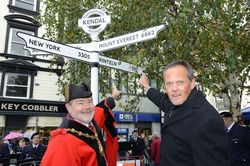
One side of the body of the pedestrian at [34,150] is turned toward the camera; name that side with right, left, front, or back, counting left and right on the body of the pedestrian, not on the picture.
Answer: front

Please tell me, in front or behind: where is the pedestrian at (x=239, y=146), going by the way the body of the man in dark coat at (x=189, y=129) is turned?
behind

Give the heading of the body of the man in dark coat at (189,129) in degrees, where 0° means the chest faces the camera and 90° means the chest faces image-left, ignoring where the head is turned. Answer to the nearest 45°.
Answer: approximately 45°

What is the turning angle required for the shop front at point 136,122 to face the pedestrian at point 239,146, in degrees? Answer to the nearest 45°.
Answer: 0° — it already faces them

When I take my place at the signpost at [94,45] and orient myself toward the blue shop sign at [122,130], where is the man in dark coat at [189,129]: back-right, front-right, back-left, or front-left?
back-right

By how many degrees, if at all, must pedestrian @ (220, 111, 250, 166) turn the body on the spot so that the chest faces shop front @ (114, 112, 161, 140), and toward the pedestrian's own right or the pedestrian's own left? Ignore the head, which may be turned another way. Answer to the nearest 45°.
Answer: approximately 90° to the pedestrian's own right

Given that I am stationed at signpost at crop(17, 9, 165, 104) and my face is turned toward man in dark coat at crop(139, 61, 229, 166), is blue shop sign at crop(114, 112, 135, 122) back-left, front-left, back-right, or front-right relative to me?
back-left

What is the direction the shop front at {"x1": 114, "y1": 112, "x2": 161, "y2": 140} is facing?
toward the camera

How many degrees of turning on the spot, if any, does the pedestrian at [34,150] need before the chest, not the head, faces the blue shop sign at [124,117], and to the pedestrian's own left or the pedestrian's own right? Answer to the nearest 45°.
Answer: approximately 135° to the pedestrian's own left

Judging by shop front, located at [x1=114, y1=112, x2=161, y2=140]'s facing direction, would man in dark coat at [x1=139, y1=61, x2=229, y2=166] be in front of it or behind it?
in front

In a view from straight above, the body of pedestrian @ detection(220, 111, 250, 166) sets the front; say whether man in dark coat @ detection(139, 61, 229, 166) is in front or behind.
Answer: in front

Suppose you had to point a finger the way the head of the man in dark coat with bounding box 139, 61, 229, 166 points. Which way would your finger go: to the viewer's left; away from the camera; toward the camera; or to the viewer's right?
toward the camera

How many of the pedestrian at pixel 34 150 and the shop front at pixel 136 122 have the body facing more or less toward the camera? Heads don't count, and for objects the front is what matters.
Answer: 2

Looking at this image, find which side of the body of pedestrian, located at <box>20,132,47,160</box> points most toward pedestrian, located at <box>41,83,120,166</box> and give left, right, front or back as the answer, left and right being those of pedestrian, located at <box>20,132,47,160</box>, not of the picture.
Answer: front

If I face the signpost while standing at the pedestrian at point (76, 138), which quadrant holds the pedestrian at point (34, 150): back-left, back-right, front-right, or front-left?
front-left
